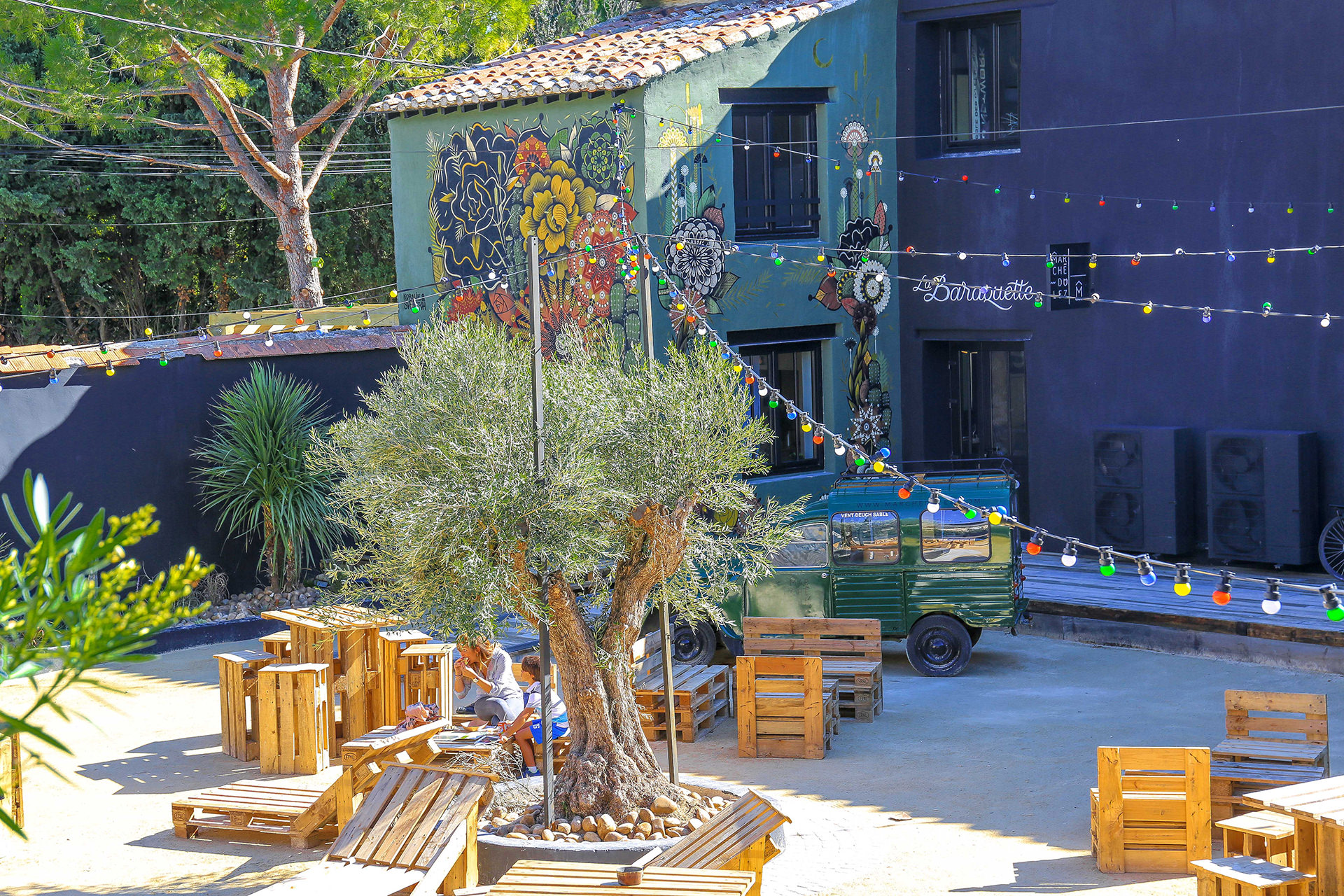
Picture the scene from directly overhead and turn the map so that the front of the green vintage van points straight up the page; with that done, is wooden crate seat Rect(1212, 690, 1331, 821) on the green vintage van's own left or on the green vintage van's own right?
on the green vintage van's own left

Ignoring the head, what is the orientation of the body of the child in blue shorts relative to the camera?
to the viewer's left

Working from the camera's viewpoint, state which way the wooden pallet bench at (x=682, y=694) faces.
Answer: facing the viewer and to the right of the viewer

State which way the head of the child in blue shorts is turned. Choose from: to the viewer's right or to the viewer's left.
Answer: to the viewer's left

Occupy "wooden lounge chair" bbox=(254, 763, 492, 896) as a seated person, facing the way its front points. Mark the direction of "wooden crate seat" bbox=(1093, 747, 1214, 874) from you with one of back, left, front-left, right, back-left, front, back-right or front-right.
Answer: back-left

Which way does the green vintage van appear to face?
to the viewer's left

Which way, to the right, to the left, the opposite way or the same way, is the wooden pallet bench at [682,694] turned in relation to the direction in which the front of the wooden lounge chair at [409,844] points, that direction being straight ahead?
to the left

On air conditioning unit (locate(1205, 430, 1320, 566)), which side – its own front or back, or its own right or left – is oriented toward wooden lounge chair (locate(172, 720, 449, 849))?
front

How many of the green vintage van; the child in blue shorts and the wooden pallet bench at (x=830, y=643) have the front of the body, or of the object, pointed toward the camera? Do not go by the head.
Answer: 1

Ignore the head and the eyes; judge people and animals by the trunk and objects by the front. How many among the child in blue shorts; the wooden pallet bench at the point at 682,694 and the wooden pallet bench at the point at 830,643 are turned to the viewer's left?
1

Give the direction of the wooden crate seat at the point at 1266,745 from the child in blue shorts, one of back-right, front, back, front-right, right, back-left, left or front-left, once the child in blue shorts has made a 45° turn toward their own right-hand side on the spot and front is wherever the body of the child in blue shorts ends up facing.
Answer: back-right

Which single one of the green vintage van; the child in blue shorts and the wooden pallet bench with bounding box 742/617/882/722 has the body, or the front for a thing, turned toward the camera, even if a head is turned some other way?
the wooden pallet bench

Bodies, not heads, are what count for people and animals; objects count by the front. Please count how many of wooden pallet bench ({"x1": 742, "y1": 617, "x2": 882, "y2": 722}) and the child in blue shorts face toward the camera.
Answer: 1

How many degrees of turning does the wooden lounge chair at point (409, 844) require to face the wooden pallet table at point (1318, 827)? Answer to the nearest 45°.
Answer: approximately 135° to its left

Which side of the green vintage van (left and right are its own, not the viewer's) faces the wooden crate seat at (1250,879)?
left
